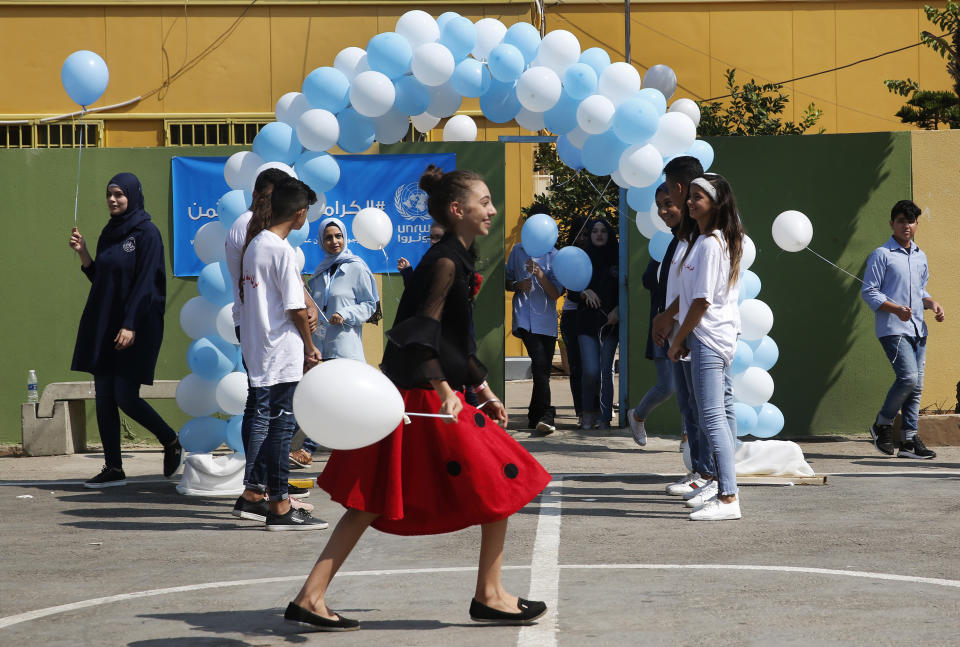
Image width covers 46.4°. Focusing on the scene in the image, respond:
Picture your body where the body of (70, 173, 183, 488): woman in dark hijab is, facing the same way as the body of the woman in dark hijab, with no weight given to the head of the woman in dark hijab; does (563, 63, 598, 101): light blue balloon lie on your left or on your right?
on your left

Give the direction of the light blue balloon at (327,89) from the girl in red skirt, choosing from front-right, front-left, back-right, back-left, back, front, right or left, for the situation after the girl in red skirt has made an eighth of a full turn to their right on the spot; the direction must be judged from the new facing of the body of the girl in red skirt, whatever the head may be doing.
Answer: back-left

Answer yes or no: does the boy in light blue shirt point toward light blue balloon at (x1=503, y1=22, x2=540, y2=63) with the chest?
no

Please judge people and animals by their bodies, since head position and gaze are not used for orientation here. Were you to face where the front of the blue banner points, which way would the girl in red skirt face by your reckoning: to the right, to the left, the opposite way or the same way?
to the left

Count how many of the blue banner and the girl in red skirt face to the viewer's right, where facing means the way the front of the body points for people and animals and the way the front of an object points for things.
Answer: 1

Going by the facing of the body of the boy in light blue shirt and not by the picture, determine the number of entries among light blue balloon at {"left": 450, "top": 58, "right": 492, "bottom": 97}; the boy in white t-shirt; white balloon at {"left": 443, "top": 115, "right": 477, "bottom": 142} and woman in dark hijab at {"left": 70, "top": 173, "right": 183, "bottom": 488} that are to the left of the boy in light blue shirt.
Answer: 0

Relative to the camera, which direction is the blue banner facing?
toward the camera

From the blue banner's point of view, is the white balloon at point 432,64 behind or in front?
in front

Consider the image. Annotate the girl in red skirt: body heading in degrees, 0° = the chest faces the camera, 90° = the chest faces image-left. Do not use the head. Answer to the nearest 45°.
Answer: approximately 270°

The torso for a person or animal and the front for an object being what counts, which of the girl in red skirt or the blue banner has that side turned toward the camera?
the blue banner

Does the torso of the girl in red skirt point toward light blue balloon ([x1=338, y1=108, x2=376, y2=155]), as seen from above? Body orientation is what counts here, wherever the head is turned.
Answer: no

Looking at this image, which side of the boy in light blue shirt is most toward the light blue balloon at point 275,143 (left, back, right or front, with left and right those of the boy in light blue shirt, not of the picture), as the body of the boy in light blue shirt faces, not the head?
right

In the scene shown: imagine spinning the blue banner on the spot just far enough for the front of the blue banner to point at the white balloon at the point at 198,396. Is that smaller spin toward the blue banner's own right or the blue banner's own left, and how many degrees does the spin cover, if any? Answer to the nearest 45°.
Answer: approximately 45° to the blue banner's own right

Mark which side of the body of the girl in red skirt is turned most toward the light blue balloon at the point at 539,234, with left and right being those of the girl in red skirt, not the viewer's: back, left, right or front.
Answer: left
